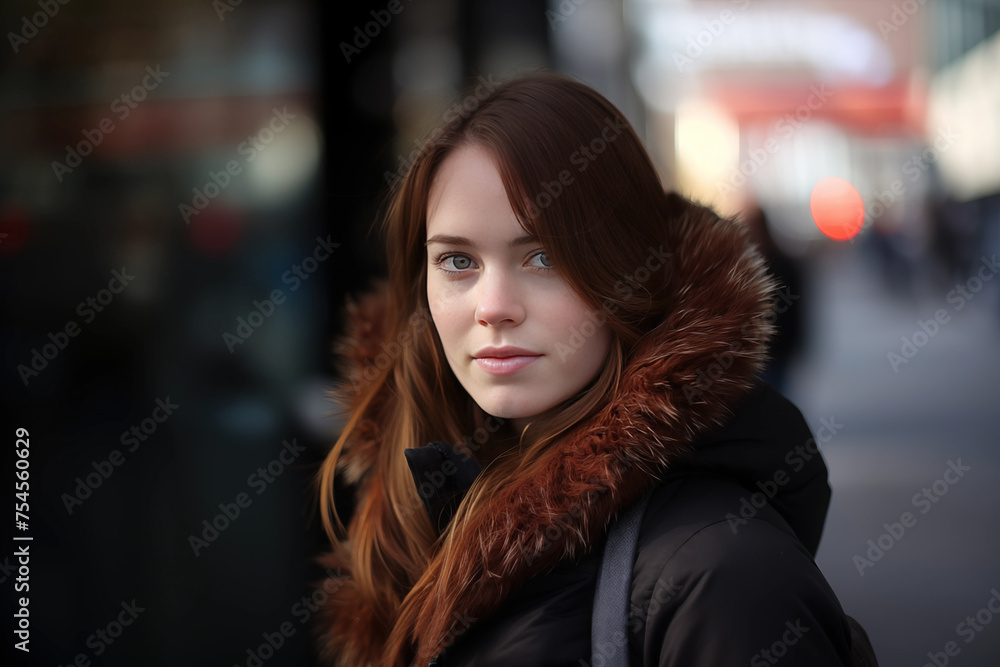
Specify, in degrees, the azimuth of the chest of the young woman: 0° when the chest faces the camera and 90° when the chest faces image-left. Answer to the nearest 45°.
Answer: approximately 45°
